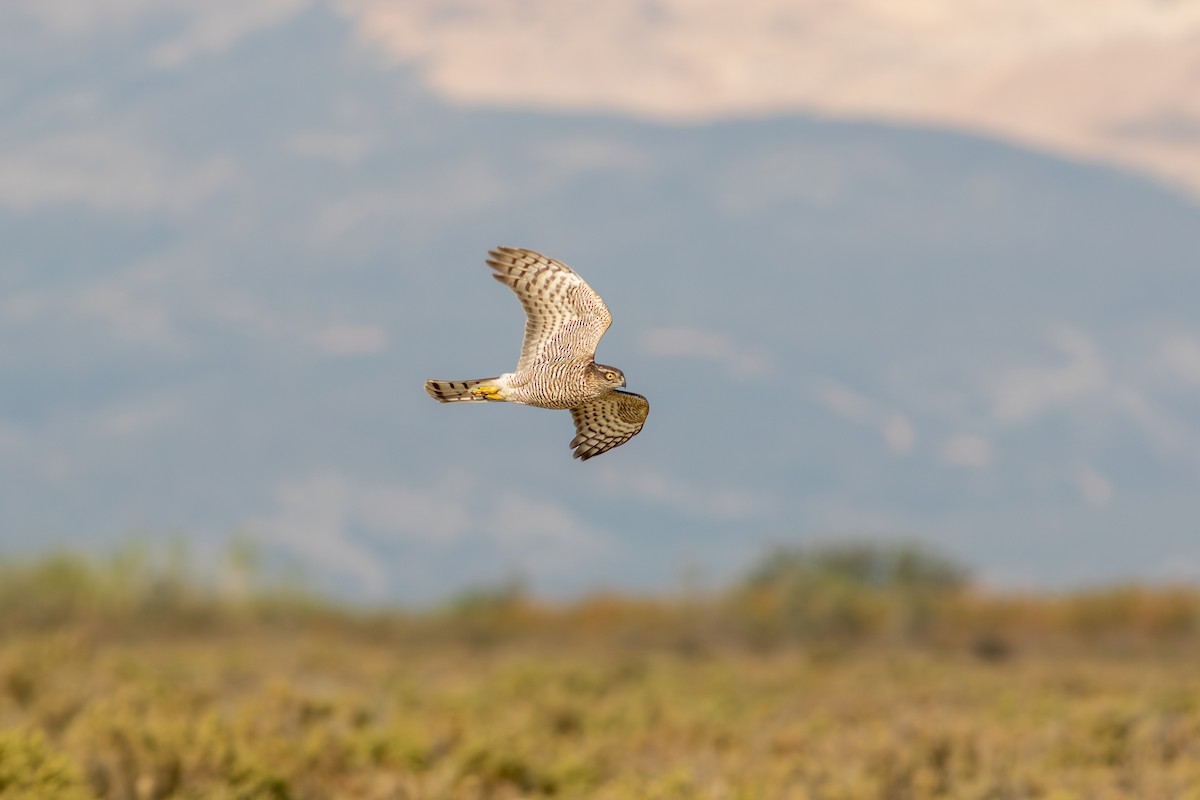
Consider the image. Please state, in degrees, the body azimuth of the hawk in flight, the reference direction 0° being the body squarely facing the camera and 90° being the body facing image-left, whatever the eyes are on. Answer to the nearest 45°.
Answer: approximately 270°
